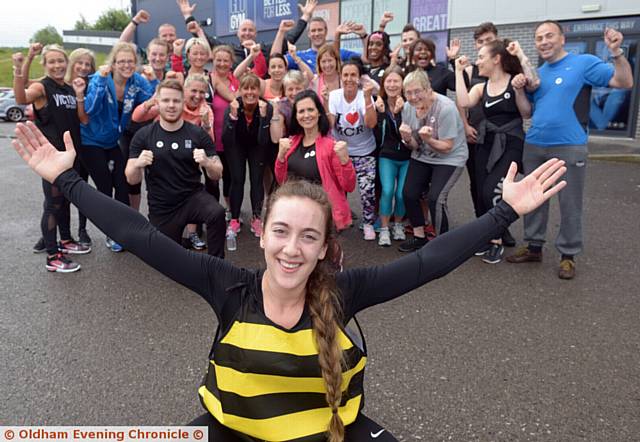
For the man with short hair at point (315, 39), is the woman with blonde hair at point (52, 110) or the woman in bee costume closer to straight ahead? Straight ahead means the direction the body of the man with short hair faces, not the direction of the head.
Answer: the woman in bee costume

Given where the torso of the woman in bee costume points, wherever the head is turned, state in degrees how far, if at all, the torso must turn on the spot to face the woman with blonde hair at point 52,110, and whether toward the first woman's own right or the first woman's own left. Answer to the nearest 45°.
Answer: approximately 135° to the first woman's own right

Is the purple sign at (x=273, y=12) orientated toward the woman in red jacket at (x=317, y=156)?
yes

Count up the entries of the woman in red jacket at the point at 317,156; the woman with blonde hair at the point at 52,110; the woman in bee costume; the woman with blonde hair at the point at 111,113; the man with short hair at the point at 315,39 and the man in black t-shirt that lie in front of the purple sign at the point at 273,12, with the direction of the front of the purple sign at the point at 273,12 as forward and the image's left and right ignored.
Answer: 6

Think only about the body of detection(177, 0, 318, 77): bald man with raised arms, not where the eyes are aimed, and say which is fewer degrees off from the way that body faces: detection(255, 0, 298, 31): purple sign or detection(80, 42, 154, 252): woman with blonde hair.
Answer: the woman with blonde hair

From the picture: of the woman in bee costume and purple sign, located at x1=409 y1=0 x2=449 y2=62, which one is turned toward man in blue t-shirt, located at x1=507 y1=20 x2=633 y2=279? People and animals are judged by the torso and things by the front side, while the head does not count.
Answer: the purple sign

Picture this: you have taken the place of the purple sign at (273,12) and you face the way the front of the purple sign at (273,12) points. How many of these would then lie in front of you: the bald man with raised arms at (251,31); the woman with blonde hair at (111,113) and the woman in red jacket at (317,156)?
3

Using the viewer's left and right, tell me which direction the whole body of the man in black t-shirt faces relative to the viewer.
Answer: facing the viewer

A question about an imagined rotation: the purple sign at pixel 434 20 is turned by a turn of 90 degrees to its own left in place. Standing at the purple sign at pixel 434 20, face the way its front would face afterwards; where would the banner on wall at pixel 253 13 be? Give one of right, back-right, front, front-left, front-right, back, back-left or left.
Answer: back-left

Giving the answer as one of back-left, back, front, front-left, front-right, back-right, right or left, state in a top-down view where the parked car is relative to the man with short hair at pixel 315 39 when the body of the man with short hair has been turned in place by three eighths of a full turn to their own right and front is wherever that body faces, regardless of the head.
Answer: front

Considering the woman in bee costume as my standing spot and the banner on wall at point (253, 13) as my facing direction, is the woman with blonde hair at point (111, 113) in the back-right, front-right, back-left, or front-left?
front-left

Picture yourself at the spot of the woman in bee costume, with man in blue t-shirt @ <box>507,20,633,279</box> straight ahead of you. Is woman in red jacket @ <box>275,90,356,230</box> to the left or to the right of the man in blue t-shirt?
left

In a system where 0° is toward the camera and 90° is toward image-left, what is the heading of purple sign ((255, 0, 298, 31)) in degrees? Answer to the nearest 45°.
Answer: approximately 0°

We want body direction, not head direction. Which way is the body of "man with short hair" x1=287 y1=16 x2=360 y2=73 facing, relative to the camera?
toward the camera

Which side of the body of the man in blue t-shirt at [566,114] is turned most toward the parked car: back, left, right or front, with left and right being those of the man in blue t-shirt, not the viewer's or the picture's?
right
